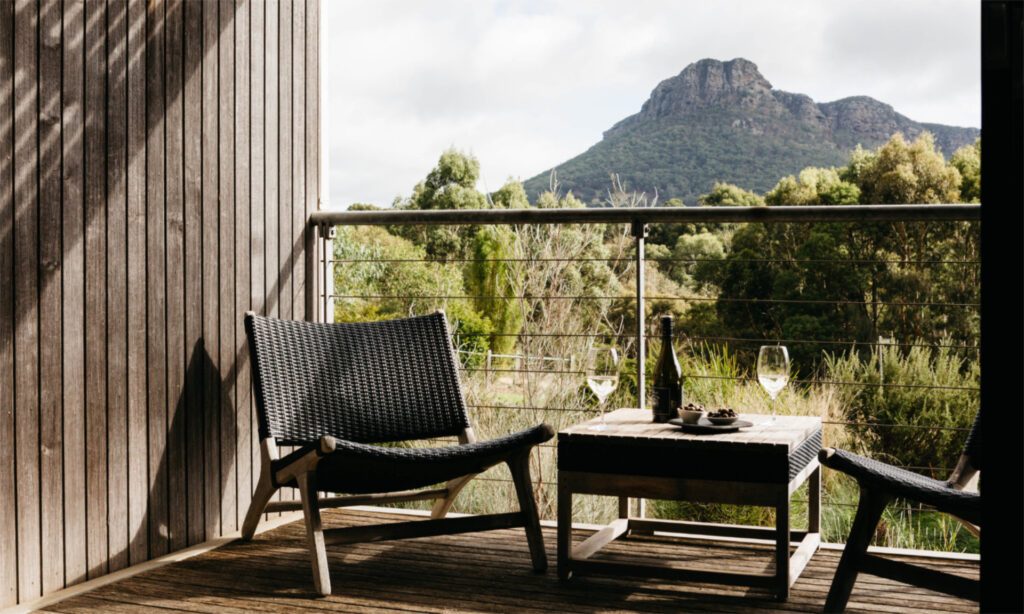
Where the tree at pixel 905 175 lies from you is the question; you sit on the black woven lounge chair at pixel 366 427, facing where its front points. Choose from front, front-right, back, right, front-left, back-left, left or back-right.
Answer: left

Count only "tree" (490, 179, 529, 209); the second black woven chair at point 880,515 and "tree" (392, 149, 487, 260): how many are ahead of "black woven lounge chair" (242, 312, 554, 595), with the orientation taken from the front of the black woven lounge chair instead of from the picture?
1

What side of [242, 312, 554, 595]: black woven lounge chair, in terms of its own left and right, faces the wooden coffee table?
front

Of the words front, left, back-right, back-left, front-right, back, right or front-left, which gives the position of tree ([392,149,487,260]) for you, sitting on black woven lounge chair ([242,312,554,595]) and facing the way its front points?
back-left

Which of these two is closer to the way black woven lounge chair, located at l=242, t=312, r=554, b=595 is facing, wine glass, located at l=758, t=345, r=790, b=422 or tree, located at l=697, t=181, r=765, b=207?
the wine glass

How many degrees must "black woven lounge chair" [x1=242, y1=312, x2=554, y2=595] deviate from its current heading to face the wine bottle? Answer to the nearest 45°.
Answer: approximately 45° to its left

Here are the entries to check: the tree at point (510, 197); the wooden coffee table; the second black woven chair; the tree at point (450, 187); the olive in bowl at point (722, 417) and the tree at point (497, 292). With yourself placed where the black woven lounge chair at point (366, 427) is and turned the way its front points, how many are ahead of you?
3

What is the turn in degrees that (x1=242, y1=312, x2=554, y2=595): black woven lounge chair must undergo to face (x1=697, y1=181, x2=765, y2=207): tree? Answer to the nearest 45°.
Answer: approximately 135° to its left

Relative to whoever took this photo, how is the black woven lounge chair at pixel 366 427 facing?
facing the viewer and to the right of the viewer

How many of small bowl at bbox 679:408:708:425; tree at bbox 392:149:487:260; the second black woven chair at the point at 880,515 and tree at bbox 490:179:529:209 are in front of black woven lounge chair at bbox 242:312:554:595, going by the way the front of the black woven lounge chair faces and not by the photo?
2

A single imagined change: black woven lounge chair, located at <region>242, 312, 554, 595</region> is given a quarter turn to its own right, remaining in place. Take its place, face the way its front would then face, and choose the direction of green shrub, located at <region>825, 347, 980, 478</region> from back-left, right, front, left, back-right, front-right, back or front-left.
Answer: back

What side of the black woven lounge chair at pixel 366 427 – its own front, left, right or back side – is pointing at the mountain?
left

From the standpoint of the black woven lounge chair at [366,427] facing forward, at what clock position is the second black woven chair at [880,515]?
The second black woven chair is roughly at 10 o'clock from the black woven lounge chair.

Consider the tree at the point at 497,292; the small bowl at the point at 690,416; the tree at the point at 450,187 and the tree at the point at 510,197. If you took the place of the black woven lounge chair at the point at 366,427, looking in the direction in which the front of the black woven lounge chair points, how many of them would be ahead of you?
1

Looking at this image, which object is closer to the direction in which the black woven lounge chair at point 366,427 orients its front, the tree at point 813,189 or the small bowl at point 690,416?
the small bowl

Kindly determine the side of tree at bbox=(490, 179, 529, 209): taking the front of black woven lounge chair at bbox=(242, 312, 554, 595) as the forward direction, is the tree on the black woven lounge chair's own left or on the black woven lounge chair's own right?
on the black woven lounge chair's own left

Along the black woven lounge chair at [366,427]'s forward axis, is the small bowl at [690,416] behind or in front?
in front

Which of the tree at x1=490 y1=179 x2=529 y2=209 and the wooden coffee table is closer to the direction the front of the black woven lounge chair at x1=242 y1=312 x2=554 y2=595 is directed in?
the wooden coffee table

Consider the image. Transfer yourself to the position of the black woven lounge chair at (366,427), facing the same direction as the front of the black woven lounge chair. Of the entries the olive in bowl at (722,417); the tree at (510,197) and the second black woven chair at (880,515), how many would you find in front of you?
2
